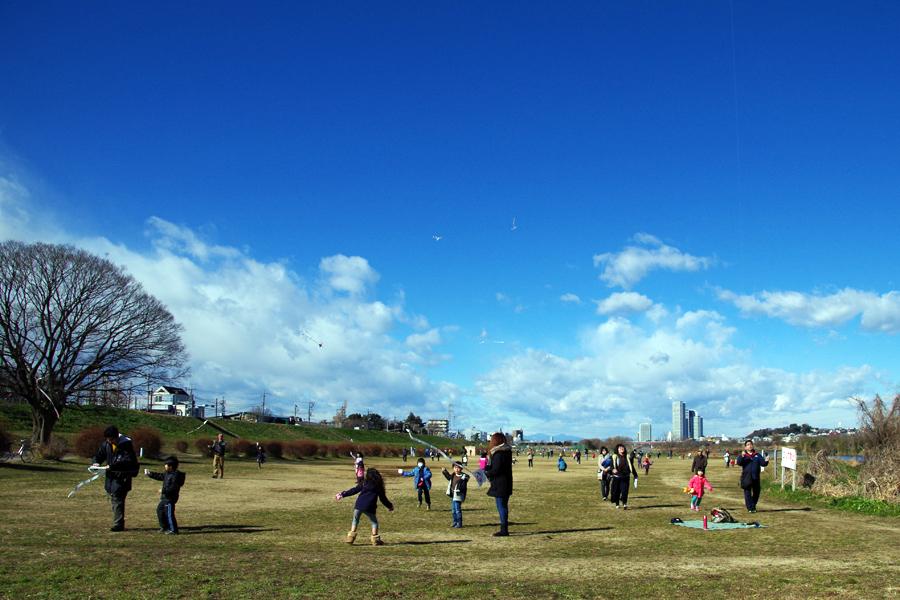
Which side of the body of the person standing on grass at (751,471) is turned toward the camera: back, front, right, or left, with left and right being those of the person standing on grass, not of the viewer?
front

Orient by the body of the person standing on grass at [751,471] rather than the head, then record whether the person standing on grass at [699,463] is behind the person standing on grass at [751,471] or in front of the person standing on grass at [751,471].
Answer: behind

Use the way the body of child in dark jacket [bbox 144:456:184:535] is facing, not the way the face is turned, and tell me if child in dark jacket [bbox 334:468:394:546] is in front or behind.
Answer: behind

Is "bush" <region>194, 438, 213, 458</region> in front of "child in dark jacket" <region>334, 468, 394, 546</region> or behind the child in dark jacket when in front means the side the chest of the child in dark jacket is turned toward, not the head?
in front

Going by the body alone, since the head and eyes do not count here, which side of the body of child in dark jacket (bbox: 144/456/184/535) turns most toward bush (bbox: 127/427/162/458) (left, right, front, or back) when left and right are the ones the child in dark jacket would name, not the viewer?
right

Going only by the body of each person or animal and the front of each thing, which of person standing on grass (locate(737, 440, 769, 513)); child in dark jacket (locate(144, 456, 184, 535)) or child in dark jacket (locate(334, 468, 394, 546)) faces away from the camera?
child in dark jacket (locate(334, 468, 394, 546))

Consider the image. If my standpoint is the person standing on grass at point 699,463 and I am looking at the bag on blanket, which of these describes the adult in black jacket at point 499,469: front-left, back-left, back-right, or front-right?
front-right

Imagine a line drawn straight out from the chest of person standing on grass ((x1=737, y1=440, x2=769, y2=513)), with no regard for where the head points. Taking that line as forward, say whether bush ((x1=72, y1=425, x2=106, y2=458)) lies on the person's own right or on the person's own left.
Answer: on the person's own right

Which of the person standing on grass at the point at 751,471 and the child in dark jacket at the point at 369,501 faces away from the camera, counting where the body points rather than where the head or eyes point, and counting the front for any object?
the child in dark jacket

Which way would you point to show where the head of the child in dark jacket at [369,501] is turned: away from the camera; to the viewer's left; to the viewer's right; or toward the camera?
away from the camera

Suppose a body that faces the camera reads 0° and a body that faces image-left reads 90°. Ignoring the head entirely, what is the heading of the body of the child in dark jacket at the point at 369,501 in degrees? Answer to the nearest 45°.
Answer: approximately 180°

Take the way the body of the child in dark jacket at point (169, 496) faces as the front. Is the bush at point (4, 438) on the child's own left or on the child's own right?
on the child's own right

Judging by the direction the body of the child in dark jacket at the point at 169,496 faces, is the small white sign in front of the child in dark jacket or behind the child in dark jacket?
behind

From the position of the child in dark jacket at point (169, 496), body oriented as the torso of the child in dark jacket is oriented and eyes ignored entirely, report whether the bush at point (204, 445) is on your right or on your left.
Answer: on your right

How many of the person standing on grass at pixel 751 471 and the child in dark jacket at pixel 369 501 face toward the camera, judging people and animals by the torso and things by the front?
1

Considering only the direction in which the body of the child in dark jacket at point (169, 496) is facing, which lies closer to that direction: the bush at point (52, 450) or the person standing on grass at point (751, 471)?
the bush

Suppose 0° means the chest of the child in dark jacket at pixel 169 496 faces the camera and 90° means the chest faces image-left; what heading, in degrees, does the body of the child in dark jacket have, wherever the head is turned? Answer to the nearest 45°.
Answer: approximately 90°
